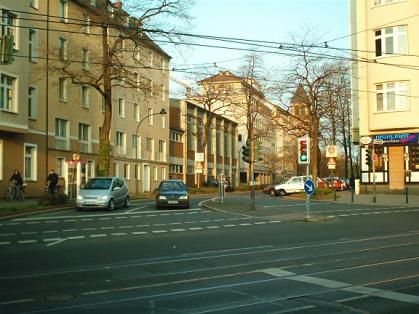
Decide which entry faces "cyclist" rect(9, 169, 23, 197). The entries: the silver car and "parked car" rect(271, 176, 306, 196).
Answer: the parked car

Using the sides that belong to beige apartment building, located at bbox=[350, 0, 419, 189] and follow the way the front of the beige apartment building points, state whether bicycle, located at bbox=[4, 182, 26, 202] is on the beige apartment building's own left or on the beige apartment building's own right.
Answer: on the beige apartment building's own right

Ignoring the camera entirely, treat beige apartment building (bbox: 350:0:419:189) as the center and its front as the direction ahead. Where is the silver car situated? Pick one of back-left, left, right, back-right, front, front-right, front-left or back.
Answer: front-right

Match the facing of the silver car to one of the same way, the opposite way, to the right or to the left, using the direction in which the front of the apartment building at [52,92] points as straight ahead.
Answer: to the right

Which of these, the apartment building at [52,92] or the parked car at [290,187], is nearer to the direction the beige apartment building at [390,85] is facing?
the apartment building

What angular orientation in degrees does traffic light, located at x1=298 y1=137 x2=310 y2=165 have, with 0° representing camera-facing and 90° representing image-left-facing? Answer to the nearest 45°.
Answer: approximately 0°

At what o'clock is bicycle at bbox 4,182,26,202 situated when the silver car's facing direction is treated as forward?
The bicycle is roughly at 3 o'clock from the silver car.

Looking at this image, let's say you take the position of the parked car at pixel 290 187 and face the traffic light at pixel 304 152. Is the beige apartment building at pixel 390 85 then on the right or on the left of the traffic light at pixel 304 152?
left

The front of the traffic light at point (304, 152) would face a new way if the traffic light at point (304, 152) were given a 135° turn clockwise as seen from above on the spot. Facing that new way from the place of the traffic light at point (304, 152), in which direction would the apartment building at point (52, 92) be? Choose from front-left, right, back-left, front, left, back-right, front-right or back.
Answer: front

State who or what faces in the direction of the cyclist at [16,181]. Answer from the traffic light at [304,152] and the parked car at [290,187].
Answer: the parked car

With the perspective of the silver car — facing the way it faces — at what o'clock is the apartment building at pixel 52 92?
The apartment building is roughly at 4 o'clock from the silver car.

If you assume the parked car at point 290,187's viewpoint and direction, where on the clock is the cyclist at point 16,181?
The cyclist is roughly at 12 o'clock from the parked car.
